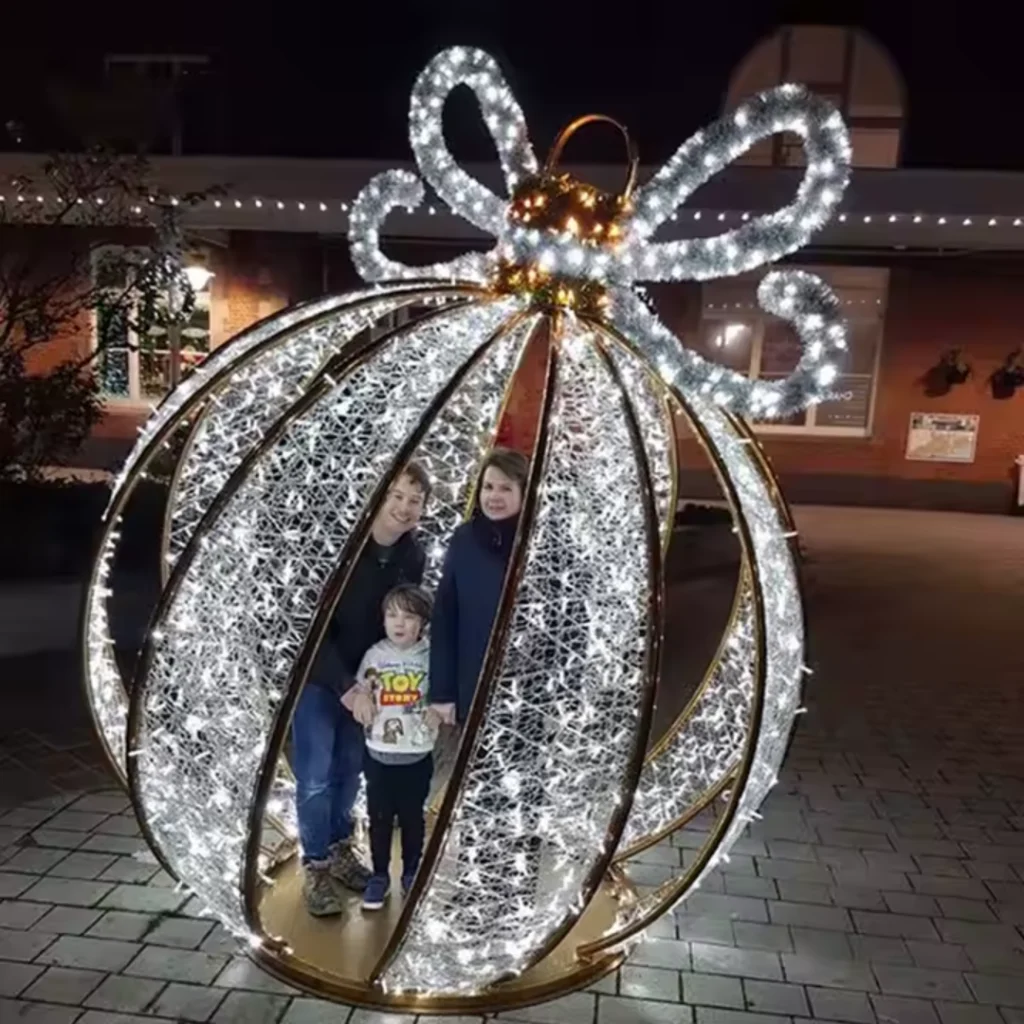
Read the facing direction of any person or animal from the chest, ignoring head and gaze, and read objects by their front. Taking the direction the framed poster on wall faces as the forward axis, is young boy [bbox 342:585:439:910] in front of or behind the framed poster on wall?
in front

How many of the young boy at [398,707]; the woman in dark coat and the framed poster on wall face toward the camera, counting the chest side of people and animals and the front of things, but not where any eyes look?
3

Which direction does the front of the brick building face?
toward the camera

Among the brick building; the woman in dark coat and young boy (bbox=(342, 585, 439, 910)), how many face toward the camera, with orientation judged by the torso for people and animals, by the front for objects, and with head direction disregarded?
3

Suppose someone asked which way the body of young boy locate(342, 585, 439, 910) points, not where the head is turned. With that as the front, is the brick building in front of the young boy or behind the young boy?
behind

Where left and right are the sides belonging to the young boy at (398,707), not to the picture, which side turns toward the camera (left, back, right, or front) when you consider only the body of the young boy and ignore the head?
front
